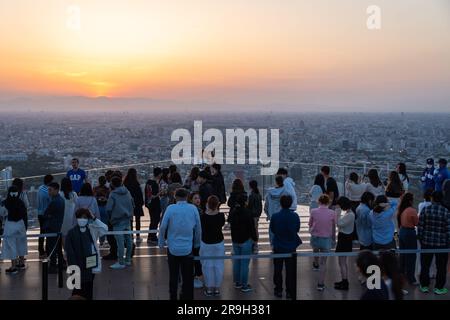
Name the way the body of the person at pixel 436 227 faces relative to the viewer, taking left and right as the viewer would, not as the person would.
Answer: facing away from the viewer

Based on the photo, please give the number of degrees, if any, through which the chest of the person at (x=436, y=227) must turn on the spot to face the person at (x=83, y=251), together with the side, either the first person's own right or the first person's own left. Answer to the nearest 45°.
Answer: approximately 135° to the first person's own left

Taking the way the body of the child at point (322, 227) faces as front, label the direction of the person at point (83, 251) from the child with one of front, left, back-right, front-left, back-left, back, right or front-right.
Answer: back-left

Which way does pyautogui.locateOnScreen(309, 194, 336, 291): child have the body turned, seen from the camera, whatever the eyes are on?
away from the camera

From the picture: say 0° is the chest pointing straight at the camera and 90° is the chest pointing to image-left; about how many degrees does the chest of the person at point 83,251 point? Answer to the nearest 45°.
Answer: approximately 0°

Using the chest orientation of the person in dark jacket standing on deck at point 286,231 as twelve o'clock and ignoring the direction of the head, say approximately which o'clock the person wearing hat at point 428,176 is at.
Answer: The person wearing hat is roughly at 1 o'clock from the person in dark jacket standing on deck.

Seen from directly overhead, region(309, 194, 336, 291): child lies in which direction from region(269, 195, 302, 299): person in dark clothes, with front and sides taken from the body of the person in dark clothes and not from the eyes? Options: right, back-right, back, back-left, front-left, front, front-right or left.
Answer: front-right

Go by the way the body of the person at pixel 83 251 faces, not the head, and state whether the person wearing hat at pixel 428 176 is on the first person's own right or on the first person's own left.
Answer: on the first person's own left

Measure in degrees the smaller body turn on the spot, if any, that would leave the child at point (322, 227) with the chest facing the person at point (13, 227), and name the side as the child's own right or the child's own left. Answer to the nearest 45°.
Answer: approximately 90° to the child's own left

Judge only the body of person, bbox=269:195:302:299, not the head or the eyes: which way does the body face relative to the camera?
away from the camera
